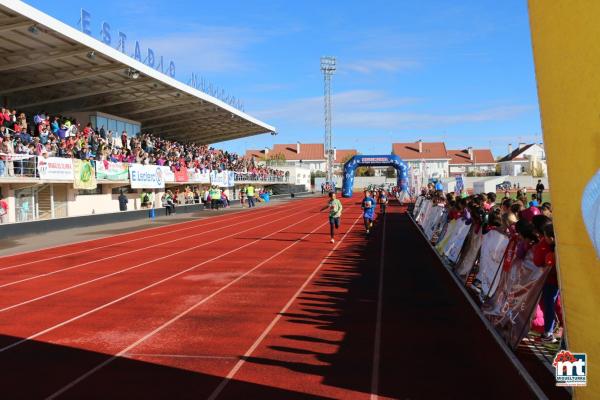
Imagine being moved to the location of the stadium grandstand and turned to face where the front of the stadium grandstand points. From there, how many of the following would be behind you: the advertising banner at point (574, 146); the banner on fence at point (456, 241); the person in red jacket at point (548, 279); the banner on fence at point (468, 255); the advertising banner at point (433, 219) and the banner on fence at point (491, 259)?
0

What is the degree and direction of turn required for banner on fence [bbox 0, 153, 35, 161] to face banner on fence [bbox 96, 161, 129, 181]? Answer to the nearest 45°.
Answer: approximately 90° to its left

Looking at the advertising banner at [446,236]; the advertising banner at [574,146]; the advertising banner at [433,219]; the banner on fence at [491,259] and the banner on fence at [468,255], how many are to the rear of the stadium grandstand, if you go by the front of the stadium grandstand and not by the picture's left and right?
0

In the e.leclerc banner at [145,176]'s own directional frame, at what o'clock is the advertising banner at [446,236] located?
The advertising banner is roughly at 1 o'clock from the e.leclerc banner.

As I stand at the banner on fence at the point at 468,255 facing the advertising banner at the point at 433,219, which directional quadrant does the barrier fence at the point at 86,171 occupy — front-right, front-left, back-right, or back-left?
front-left

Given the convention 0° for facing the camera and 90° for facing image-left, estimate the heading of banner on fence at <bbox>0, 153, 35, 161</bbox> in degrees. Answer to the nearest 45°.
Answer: approximately 315°

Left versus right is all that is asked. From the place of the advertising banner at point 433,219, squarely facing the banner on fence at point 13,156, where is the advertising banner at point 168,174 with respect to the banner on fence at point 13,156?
right

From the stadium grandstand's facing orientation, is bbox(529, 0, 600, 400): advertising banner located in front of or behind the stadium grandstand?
in front

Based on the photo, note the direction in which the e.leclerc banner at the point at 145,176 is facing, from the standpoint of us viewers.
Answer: facing the viewer and to the right of the viewer

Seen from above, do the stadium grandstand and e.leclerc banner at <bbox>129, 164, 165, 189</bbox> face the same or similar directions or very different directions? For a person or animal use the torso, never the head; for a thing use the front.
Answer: same or similar directions

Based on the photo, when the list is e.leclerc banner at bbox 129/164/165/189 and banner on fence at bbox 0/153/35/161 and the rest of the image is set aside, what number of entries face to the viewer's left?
0

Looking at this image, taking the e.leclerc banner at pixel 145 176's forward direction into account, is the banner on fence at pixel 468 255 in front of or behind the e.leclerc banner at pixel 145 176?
in front
